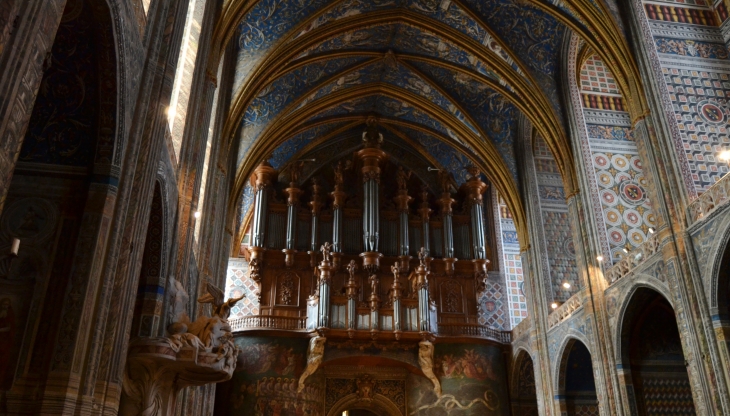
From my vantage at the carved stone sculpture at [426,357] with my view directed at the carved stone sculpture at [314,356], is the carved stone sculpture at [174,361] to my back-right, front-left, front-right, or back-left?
front-left

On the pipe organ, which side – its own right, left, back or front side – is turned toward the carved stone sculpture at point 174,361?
front

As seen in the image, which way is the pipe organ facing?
toward the camera
